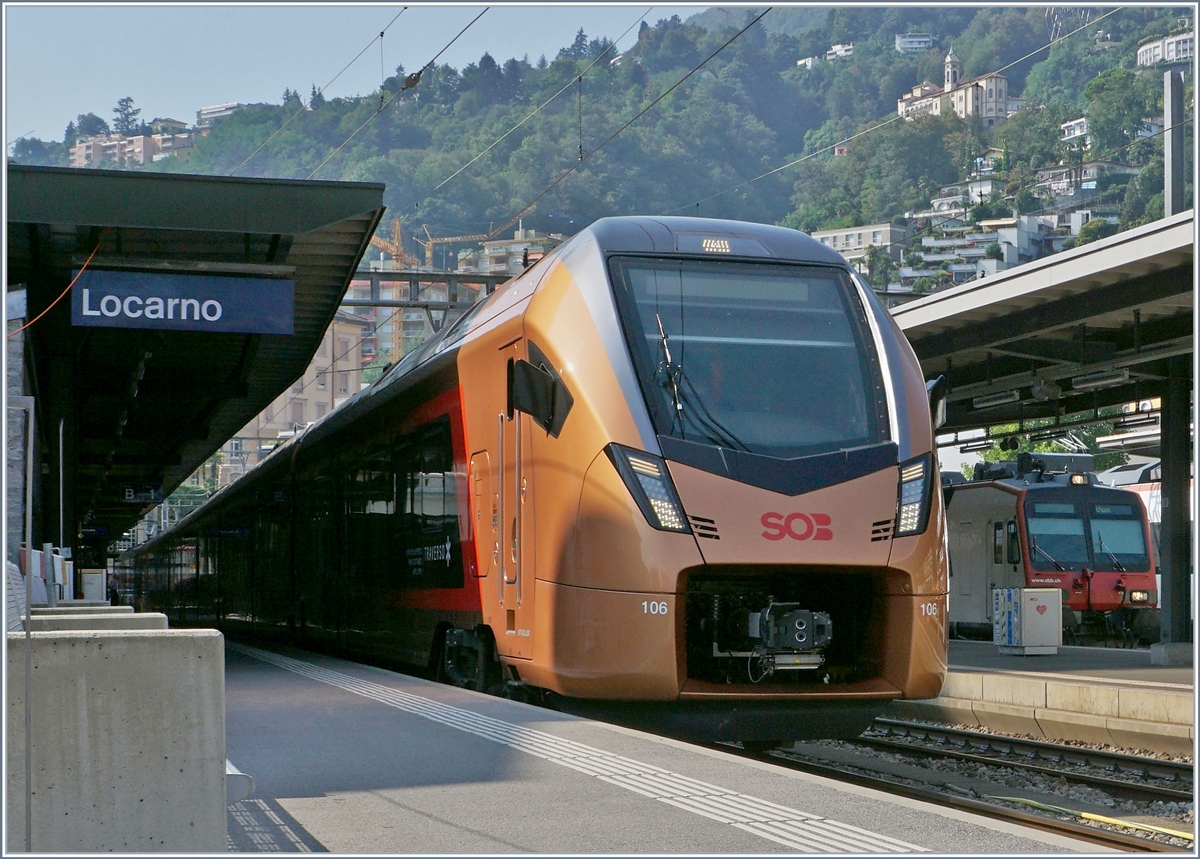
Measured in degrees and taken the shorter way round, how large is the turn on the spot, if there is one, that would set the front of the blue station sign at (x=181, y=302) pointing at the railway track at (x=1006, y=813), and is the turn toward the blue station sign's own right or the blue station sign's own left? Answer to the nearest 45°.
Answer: approximately 45° to the blue station sign's own left

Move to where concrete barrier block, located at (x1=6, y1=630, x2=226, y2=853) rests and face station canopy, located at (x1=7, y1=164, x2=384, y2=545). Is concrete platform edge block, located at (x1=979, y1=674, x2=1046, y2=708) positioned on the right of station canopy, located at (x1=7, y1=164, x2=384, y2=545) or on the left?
right

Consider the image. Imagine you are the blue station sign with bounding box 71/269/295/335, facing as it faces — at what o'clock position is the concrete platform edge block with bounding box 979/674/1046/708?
The concrete platform edge block is roughly at 9 o'clock from the blue station sign.

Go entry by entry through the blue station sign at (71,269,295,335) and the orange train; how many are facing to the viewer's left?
0

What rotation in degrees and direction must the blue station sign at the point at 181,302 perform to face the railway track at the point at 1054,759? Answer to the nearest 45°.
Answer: approximately 90° to its left

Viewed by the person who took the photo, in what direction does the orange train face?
facing the viewer and to the right of the viewer

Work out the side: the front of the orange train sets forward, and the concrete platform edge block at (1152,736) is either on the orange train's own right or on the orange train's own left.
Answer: on the orange train's own left

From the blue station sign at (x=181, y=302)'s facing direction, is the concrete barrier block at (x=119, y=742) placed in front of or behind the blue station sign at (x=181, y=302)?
in front

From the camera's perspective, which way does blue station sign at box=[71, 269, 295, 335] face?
toward the camera

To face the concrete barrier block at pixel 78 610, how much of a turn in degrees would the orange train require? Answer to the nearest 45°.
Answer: approximately 135° to its right

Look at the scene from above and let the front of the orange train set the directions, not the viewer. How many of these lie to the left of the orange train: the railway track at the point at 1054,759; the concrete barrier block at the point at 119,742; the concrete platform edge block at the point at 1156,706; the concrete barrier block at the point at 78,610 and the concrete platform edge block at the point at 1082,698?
3

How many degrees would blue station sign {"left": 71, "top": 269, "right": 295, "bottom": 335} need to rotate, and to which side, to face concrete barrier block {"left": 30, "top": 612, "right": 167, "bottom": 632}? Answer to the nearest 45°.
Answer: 0° — it already faces it

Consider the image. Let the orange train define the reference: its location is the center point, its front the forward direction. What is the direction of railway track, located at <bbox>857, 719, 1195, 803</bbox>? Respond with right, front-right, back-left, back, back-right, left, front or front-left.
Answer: front
